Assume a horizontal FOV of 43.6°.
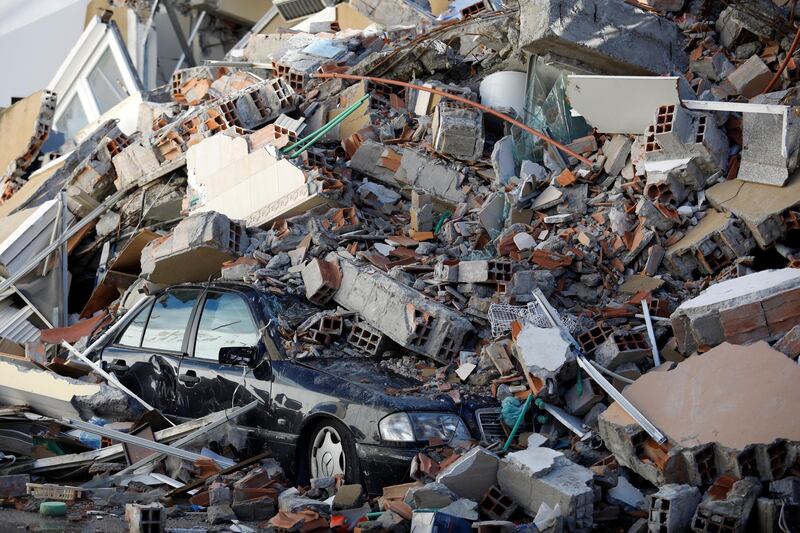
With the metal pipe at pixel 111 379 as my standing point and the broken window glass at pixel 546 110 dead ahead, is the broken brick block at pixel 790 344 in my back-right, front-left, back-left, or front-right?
front-right

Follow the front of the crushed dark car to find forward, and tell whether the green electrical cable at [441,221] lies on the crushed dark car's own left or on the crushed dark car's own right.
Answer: on the crushed dark car's own left

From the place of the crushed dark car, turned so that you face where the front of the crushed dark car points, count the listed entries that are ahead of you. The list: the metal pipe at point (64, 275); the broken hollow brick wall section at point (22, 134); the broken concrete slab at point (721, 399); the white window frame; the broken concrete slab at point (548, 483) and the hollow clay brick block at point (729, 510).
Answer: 3

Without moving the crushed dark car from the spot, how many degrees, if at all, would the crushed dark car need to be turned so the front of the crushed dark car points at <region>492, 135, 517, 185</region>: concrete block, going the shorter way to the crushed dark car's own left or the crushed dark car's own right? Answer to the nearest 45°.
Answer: approximately 90° to the crushed dark car's own left

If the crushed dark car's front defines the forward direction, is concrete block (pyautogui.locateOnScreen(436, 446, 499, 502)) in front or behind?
in front

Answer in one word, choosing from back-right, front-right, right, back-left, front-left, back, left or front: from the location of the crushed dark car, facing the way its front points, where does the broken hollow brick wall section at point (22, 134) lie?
back-left

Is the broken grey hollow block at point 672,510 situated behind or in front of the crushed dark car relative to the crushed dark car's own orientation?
in front

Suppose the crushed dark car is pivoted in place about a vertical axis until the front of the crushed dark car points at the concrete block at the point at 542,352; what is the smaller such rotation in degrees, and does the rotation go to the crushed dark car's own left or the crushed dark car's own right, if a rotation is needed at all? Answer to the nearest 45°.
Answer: approximately 45° to the crushed dark car's own left

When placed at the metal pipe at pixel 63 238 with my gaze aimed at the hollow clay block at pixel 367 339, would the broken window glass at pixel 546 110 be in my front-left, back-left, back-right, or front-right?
front-left

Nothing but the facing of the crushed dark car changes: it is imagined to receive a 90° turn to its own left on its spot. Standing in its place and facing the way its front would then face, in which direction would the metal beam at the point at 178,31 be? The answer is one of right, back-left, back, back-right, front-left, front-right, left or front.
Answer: front-left

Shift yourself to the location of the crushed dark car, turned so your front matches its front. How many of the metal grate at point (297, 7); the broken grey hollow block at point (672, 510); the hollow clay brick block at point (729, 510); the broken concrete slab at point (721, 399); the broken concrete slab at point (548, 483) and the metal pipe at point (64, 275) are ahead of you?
4

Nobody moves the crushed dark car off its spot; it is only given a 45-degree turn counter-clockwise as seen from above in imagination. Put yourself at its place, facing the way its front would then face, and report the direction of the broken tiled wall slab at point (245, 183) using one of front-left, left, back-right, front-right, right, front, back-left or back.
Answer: left

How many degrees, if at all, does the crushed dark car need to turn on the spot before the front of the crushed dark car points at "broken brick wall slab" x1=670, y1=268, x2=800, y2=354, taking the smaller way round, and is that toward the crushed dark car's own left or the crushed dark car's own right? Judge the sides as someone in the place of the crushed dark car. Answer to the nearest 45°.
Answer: approximately 45° to the crushed dark car's own left

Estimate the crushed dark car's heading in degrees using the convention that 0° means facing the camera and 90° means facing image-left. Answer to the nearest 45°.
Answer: approximately 315°
